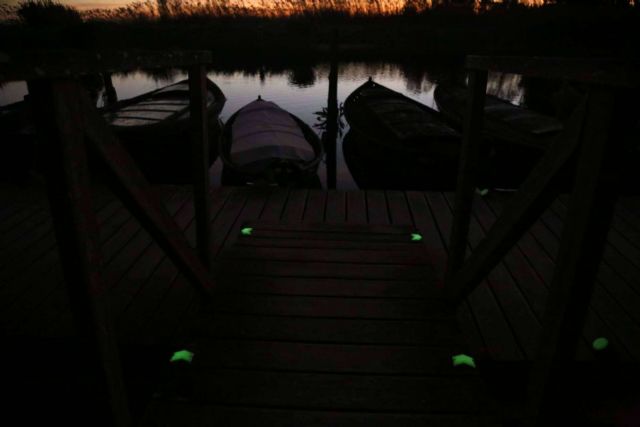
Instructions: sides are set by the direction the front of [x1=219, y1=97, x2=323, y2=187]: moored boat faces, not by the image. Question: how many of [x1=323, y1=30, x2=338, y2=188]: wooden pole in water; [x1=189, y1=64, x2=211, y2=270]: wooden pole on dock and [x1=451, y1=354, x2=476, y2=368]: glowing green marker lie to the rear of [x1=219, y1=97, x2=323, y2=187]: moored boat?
2

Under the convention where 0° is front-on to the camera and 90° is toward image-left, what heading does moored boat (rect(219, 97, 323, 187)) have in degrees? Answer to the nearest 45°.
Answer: approximately 180°

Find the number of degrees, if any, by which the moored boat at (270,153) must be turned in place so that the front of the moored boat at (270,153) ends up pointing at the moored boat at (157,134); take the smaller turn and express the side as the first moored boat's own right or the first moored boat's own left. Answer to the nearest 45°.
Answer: approximately 45° to the first moored boat's own left

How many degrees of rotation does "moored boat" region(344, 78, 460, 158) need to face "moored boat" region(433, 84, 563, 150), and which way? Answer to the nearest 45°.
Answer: approximately 135° to its right

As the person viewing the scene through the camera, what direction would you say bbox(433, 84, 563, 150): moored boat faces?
facing away from the viewer and to the left of the viewer

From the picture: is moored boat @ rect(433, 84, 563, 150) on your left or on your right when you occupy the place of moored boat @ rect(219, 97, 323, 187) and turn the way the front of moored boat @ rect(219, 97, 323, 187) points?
on your right

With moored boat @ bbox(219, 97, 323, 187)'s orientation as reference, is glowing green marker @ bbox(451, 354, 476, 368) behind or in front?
behind

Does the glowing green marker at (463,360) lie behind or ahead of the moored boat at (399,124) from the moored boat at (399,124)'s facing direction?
behind

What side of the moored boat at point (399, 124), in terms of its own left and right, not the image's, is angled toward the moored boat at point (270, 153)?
left

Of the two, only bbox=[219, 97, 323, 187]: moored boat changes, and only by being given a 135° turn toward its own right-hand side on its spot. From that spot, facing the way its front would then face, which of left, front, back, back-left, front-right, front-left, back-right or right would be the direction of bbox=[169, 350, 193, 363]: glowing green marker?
front-right

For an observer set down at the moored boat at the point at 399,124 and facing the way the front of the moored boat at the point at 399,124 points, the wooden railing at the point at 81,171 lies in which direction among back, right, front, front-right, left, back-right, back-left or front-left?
back-left

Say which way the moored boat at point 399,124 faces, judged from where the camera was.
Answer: facing away from the viewer and to the left of the viewer
